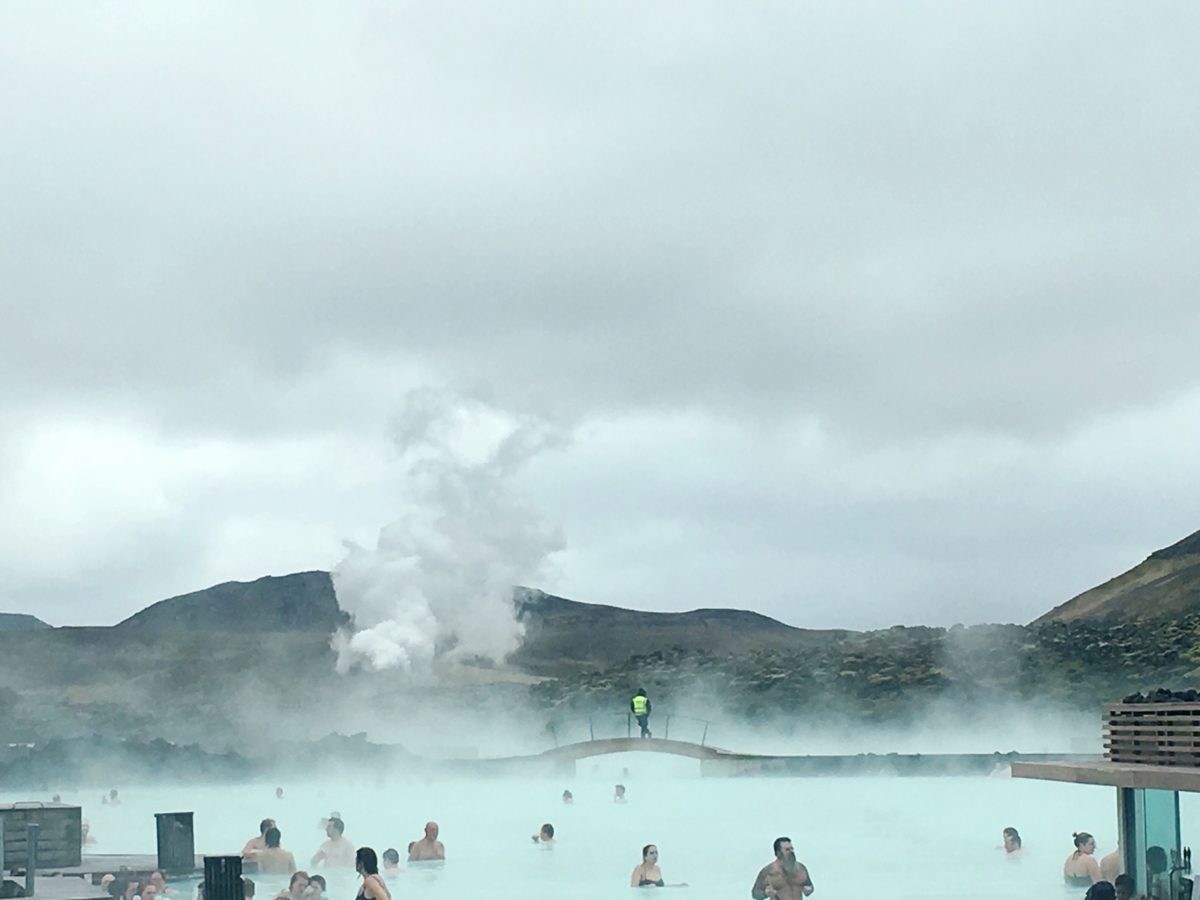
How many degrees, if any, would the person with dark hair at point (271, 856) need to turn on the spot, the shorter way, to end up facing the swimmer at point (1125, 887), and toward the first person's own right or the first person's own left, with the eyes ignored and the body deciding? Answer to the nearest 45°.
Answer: approximately 135° to the first person's own right

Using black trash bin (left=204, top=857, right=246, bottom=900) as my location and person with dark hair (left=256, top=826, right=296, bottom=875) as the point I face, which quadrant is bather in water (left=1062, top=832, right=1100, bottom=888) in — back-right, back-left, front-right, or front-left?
front-right

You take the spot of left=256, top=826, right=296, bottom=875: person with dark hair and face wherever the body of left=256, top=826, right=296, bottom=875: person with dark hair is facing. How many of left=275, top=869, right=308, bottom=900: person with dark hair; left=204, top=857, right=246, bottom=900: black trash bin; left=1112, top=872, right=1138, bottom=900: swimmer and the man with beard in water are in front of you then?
0

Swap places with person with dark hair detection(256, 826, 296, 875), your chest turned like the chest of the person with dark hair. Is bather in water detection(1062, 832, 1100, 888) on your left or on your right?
on your right

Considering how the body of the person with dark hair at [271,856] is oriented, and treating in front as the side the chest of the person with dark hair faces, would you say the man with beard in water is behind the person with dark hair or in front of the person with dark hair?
behind

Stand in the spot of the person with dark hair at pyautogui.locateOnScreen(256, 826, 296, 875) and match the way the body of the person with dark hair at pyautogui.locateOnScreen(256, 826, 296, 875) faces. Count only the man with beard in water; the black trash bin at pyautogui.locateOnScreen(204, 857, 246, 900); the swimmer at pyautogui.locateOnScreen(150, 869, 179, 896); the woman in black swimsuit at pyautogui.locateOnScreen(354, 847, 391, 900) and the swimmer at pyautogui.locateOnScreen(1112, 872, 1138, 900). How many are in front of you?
0

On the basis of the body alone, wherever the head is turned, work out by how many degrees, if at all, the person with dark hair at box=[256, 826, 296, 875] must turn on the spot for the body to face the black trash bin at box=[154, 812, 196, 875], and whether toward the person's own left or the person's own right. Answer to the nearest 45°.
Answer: approximately 90° to the person's own left

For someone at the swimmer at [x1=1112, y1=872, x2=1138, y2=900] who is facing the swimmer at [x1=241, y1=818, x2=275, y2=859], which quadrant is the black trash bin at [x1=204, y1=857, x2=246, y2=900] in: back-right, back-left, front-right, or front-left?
front-left

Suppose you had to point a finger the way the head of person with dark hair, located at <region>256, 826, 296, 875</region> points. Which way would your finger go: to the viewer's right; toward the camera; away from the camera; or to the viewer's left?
away from the camera

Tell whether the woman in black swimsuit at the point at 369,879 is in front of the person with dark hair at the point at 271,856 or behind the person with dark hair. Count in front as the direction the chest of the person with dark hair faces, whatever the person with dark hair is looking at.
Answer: behind

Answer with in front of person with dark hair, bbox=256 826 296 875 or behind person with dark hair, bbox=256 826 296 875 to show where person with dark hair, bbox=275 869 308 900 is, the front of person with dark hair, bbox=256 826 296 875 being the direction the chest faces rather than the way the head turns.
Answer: behind

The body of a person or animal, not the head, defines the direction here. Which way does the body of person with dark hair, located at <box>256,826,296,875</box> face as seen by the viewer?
away from the camera

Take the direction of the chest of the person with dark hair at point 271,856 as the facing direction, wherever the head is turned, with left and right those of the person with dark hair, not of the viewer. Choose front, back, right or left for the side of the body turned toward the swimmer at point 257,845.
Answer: front
